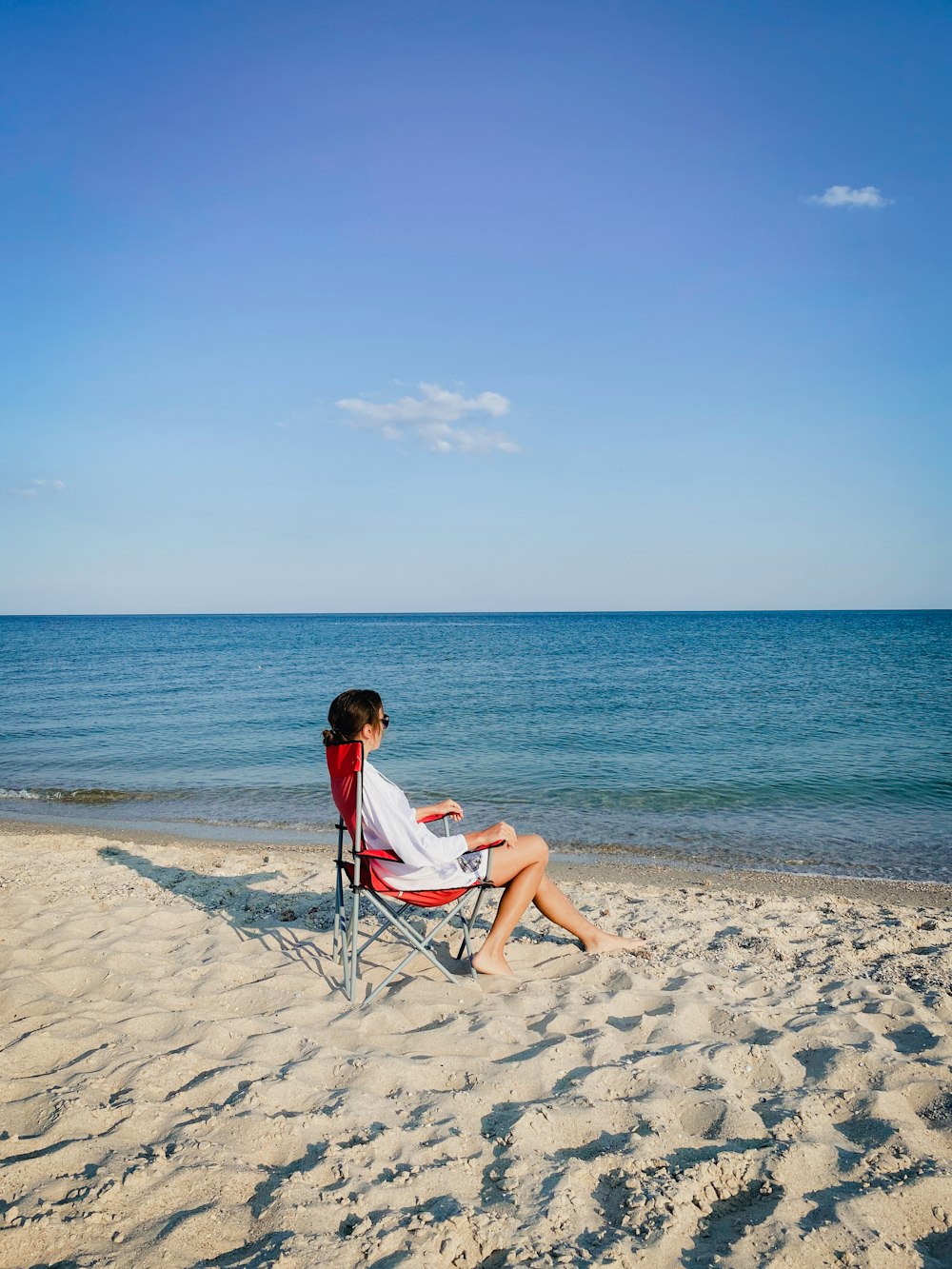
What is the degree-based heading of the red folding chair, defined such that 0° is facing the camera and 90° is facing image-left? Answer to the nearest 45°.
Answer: approximately 270°

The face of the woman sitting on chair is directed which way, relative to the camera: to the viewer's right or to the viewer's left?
to the viewer's right

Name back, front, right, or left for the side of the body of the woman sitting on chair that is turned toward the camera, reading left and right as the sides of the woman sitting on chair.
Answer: right

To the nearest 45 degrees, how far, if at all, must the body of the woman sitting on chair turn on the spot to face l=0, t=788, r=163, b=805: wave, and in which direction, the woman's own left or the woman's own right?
approximately 135° to the woman's own left

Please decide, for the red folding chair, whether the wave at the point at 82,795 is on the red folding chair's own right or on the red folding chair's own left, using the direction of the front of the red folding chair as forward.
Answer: on the red folding chair's own left
